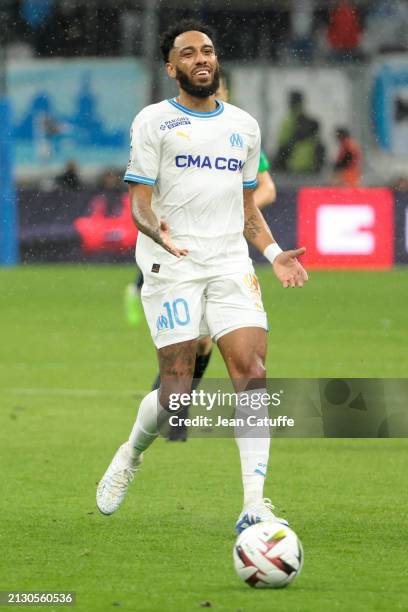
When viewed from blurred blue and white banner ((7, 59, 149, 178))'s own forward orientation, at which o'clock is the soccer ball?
The soccer ball is roughly at 12 o'clock from the blurred blue and white banner.

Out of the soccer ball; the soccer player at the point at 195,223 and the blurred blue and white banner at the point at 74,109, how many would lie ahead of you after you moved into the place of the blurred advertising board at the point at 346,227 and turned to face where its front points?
2

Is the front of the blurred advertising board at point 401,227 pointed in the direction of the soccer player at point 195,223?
yes

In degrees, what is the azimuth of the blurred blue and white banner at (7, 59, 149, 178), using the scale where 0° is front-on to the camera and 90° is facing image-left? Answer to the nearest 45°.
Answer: approximately 0°

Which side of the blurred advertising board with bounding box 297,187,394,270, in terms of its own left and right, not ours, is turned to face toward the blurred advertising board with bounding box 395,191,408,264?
left

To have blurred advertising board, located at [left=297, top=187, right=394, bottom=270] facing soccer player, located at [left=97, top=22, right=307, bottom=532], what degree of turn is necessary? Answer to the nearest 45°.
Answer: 0° — it already faces them

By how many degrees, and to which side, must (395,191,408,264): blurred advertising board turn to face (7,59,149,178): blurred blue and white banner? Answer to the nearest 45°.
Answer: approximately 135° to its right

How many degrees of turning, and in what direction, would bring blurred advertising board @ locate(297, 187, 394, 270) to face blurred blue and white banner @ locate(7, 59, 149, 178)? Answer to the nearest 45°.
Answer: approximately 135° to its right

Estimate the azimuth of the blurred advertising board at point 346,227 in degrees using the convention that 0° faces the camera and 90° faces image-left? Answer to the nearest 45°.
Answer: approximately 0°
